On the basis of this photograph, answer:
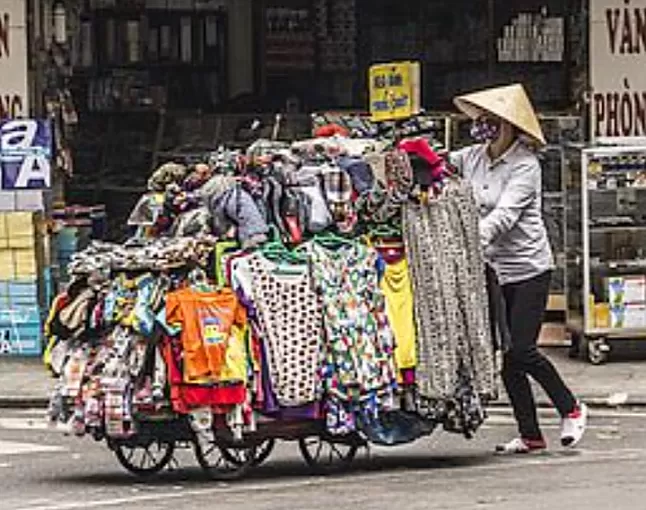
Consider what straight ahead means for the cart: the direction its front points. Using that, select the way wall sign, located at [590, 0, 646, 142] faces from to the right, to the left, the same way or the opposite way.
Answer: to the left

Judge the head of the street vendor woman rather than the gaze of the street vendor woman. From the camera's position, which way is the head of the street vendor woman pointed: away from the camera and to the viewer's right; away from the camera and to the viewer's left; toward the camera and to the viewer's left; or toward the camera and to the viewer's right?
toward the camera and to the viewer's left

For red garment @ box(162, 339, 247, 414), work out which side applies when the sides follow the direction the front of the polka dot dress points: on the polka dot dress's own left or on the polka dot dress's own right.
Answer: on the polka dot dress's own right

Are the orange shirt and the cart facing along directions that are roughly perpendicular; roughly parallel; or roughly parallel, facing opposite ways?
roughly perpendicular

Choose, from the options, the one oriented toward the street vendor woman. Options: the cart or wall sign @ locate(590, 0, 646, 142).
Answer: the wall sign

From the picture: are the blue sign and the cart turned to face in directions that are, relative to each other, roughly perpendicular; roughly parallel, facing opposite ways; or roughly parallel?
roughly perpendicular

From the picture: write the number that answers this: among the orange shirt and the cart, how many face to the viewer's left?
1

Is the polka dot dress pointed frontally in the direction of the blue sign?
no

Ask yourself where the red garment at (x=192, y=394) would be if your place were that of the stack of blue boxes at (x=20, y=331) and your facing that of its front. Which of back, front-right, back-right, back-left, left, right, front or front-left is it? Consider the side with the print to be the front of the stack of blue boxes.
front

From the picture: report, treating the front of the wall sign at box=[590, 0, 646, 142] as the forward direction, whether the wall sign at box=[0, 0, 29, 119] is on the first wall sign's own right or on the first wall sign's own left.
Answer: on the first wall sign's own right

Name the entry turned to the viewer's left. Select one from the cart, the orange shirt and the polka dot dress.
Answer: the cart

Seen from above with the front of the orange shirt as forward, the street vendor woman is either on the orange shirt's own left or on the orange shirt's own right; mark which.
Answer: on the orange shirt's own left

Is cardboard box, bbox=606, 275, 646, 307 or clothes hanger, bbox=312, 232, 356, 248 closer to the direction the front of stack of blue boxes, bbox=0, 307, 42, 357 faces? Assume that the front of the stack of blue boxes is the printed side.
the clothes hanger

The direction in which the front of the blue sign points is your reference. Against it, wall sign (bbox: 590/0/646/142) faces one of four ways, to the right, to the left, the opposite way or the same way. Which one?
the same way

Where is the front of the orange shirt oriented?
toward the camera

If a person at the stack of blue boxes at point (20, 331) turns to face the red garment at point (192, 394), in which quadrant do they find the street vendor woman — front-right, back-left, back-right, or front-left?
front-left

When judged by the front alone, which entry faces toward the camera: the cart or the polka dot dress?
the polka dot dress
